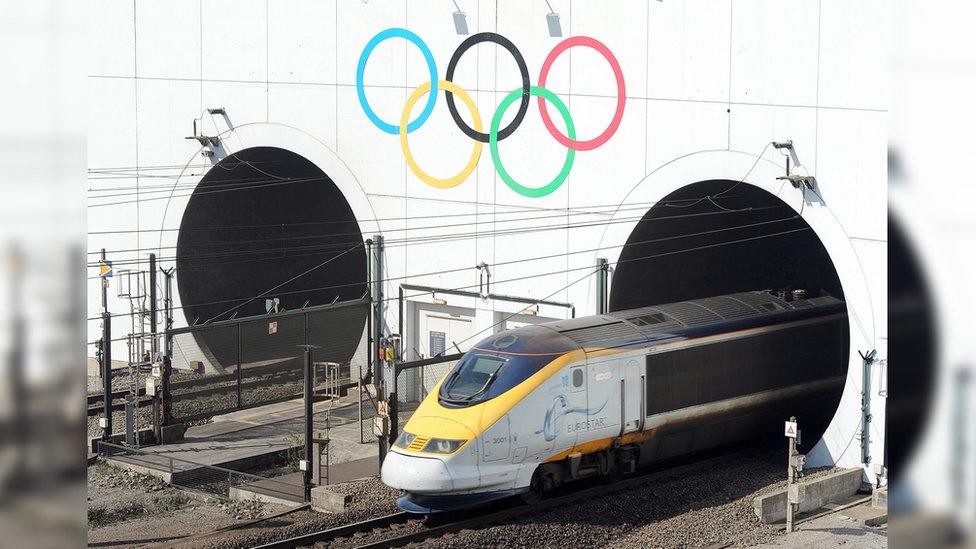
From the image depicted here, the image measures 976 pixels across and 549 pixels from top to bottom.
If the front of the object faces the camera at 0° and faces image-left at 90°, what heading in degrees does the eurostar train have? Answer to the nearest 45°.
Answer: approximately 45°

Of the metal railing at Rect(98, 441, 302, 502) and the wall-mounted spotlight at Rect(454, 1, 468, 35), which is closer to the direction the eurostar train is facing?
the metal railing

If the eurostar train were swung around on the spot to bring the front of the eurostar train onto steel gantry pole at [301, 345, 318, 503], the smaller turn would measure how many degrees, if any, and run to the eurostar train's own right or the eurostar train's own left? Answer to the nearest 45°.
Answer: approximately 45° to the eurostar train's own right

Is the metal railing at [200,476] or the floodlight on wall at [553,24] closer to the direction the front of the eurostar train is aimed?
the metal railing

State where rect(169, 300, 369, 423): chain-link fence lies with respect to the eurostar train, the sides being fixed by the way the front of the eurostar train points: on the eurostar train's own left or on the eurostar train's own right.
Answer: on the eurostar train's own right

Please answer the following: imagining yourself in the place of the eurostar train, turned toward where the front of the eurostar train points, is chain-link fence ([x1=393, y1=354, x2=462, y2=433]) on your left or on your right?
on your right

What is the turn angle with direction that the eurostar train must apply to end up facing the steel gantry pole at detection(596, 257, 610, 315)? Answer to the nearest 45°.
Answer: approximately 135° to its right
